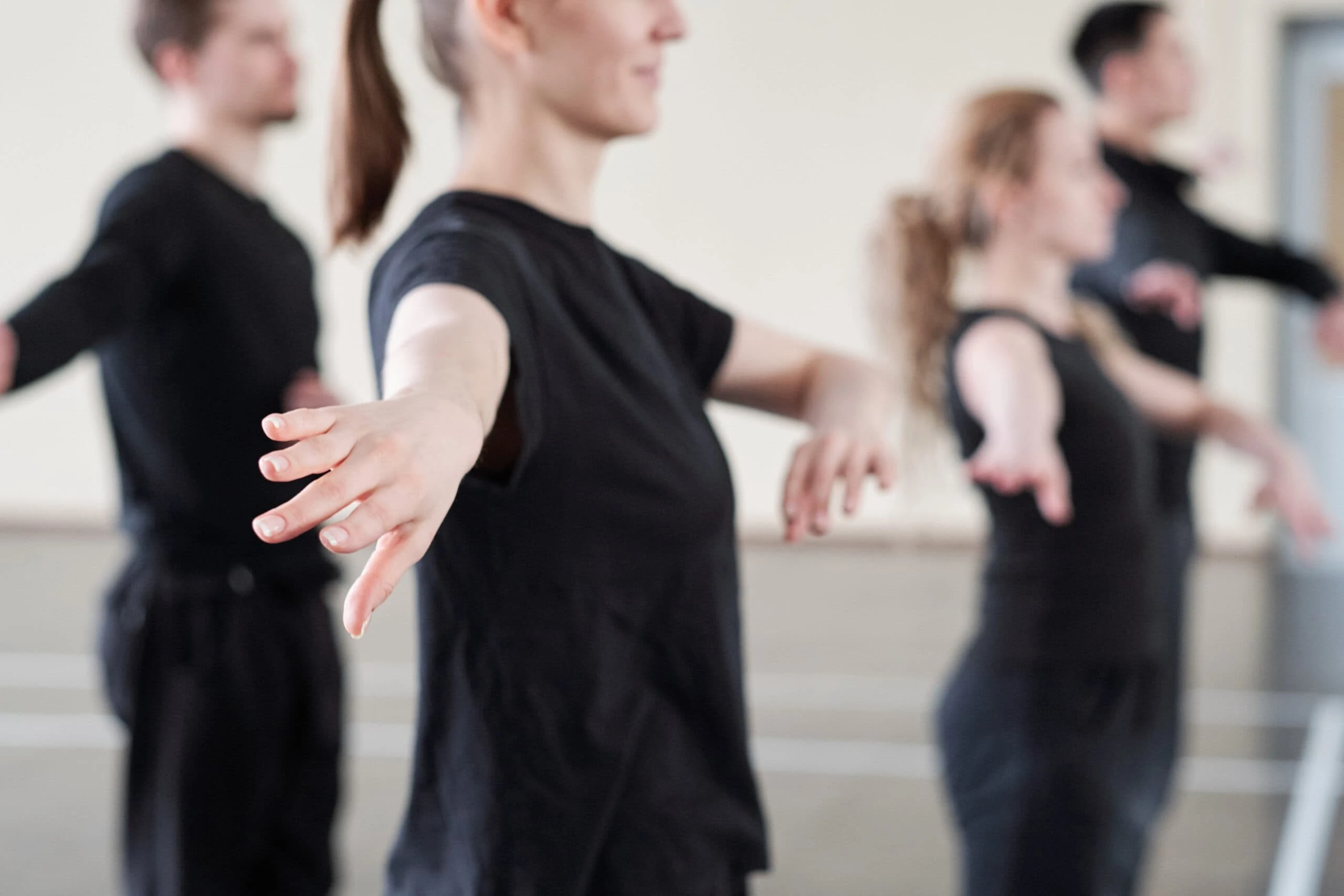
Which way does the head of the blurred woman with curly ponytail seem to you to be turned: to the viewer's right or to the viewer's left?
to the viewer's right

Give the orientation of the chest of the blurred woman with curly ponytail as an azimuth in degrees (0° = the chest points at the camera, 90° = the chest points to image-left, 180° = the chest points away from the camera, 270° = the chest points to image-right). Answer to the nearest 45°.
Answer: approximately 270°

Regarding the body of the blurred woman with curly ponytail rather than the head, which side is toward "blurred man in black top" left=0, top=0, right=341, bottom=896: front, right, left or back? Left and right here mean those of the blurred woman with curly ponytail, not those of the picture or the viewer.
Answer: back

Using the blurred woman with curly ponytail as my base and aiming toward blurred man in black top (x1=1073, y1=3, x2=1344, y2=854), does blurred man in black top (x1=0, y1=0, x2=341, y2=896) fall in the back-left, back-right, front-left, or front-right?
back-left

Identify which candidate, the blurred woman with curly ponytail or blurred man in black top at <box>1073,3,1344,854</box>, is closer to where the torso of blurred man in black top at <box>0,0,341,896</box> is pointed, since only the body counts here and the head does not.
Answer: the blurred woman with curly ponytail

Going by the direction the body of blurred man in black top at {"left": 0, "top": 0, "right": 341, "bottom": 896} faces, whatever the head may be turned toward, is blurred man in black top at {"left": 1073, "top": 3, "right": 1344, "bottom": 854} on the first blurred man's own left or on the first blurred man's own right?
on the first blurred man's own left

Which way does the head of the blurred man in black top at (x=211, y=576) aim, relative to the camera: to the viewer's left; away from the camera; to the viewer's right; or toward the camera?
to the viewer's right

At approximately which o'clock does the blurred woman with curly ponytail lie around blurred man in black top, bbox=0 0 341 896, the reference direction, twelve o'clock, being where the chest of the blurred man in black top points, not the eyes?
The blurred woman with curly ponytail is roughly at 11 o'clock from the blurred man in black top.

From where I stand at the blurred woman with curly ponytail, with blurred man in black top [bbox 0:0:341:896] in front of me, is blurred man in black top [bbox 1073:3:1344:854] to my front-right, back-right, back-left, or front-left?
back-right
